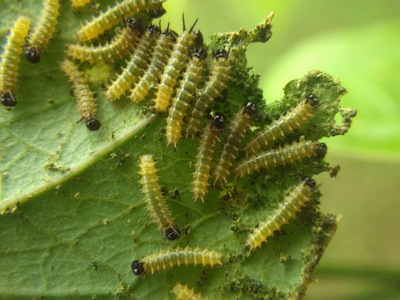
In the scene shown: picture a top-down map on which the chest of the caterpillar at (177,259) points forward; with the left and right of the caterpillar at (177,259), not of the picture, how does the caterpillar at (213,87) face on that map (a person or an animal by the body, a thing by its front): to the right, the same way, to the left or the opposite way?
to the right

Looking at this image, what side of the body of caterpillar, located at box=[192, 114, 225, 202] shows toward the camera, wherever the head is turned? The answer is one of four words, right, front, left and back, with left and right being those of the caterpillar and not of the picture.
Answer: back

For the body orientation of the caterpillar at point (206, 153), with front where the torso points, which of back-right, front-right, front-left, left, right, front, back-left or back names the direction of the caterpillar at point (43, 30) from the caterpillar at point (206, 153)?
left

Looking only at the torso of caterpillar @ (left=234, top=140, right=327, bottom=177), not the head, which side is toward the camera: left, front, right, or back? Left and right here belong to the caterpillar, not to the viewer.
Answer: right

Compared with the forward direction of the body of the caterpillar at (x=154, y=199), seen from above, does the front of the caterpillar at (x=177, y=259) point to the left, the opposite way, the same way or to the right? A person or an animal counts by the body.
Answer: to the right

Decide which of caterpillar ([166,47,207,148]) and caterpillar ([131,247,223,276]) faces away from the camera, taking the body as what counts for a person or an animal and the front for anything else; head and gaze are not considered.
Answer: caterpillar ([166,47,207,148])

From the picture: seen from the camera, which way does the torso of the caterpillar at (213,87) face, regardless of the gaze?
away from the camera

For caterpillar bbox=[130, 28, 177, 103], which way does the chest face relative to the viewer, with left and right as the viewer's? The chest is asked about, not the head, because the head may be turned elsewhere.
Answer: facing away from the viewer and to the right of the viewer

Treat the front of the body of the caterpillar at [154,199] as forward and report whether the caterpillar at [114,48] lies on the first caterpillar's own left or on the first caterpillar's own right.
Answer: on the first caterpillar's own right
